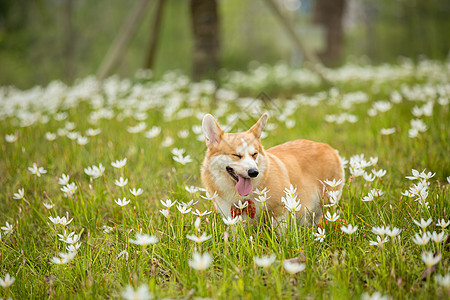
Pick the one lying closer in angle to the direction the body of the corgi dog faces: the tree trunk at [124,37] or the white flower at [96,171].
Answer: the white flower

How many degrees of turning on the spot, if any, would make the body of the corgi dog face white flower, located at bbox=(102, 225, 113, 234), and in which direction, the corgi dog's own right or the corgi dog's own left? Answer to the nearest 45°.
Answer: approximately 45° to the corgi dog's own right

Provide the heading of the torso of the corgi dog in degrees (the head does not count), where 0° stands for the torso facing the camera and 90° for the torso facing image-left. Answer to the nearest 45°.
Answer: approximately 45°

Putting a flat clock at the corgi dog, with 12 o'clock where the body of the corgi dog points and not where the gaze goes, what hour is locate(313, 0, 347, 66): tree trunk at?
The tree trunk is roughly at 5 o'clock from the corgi dog.

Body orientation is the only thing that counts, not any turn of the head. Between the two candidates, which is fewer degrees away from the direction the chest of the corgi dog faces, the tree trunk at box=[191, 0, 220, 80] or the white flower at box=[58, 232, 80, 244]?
the white flower

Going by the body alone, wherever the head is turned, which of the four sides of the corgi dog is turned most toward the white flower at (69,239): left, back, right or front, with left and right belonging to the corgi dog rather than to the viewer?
front

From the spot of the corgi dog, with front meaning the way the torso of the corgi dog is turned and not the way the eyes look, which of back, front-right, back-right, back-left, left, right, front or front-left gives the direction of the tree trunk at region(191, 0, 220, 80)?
back-right

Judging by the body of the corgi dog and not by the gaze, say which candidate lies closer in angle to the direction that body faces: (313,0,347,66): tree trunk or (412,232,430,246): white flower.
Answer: the white flower

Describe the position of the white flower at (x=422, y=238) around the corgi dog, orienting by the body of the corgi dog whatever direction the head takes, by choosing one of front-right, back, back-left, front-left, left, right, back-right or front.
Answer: left
